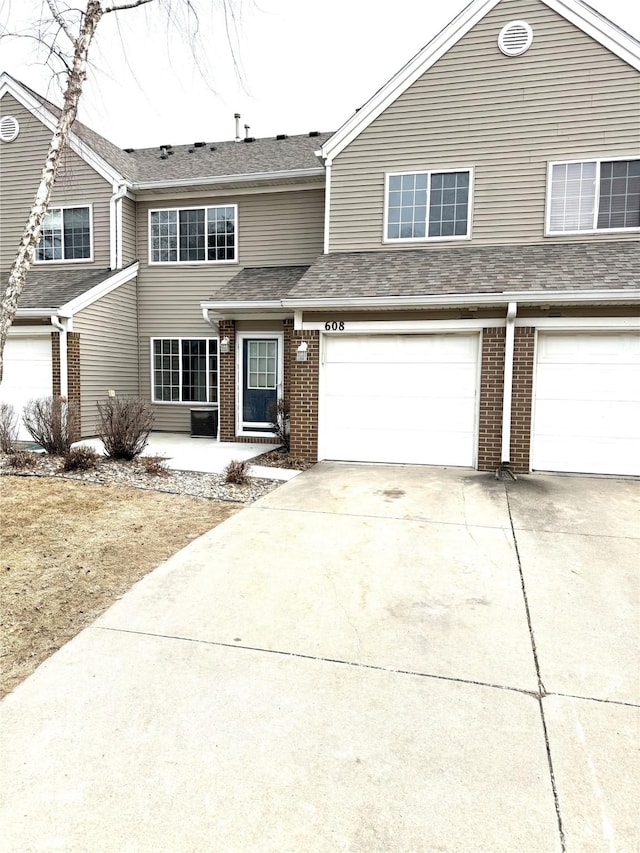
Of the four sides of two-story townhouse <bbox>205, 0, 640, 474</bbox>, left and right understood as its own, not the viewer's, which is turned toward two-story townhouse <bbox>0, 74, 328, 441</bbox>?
right

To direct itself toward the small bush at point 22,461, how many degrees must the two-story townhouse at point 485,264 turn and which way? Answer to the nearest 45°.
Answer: approximately 90° to its right

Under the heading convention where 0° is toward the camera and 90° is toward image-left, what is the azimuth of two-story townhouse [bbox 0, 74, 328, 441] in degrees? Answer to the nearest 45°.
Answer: approximately 0°

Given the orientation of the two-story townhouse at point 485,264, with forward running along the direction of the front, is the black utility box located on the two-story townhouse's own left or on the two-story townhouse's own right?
on the two-story townhouse's own right

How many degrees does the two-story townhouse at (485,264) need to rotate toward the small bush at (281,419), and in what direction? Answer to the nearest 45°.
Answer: approximately 90° to its right

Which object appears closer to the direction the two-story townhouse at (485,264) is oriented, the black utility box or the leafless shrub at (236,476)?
the leafless shrub

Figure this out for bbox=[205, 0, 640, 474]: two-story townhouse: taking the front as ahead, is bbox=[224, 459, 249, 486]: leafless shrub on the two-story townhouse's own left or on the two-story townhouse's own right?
on the two-story townhouse's own right

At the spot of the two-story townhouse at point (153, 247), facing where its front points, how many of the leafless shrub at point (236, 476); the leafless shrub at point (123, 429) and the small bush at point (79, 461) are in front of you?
3

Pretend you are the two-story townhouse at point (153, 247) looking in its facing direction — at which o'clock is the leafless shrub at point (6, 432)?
The leafless shrub is roughly at 1 o'clock from the two-story townhouse.

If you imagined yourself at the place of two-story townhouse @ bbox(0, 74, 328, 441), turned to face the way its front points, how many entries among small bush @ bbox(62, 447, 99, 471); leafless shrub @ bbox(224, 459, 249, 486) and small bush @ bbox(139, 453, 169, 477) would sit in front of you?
3

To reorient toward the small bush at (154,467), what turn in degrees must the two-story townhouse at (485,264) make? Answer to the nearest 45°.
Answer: approximately 45° to its right

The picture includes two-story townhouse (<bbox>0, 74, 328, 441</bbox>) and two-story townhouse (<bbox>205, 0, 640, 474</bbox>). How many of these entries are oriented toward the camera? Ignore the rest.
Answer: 2
